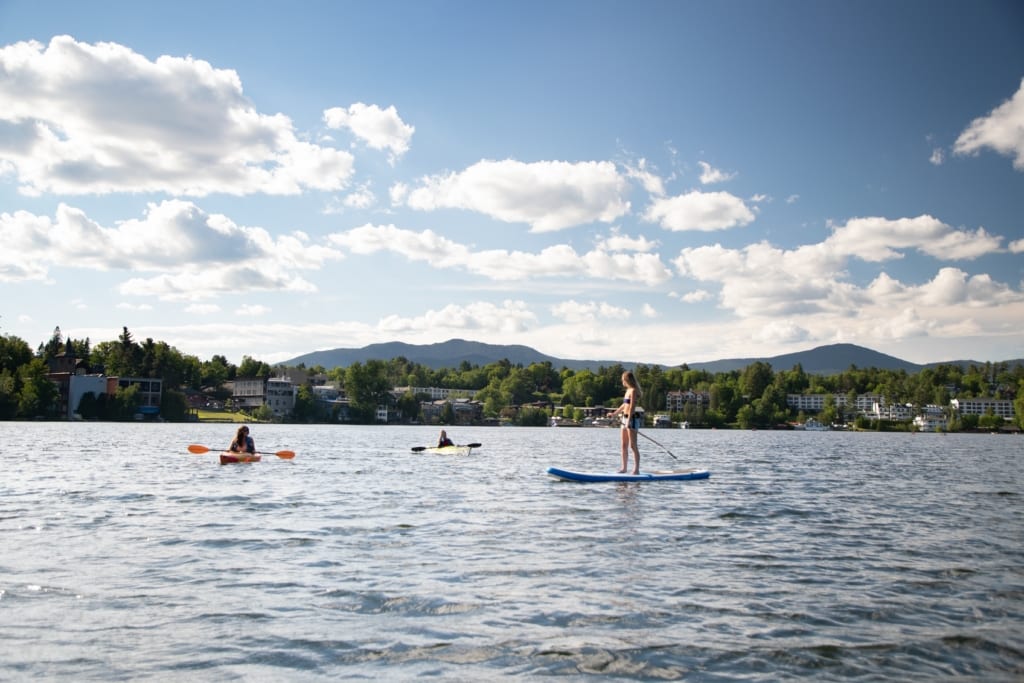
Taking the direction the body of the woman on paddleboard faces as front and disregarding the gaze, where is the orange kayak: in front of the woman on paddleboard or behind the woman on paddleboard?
in front

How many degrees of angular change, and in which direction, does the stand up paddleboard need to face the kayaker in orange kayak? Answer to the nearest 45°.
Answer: approximately 45° to its right

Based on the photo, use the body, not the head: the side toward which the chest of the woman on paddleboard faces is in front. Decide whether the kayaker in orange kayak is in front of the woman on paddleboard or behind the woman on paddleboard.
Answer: in front

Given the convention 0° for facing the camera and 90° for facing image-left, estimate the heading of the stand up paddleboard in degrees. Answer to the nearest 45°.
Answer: approximately 90°

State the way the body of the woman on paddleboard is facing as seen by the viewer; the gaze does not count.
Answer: to the viewer's left
